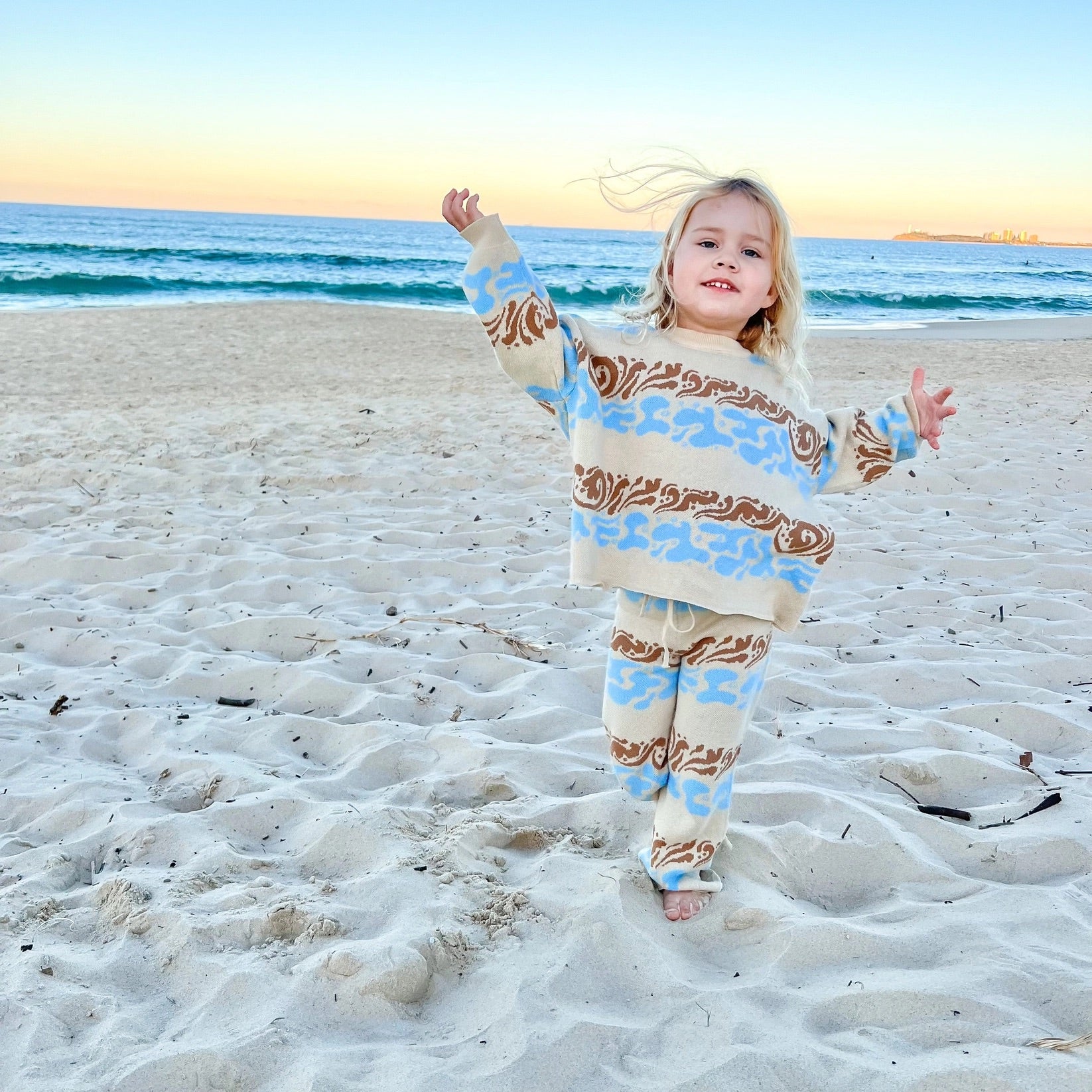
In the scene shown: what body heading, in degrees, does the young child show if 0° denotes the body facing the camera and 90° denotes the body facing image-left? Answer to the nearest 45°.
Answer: approximately 0°
